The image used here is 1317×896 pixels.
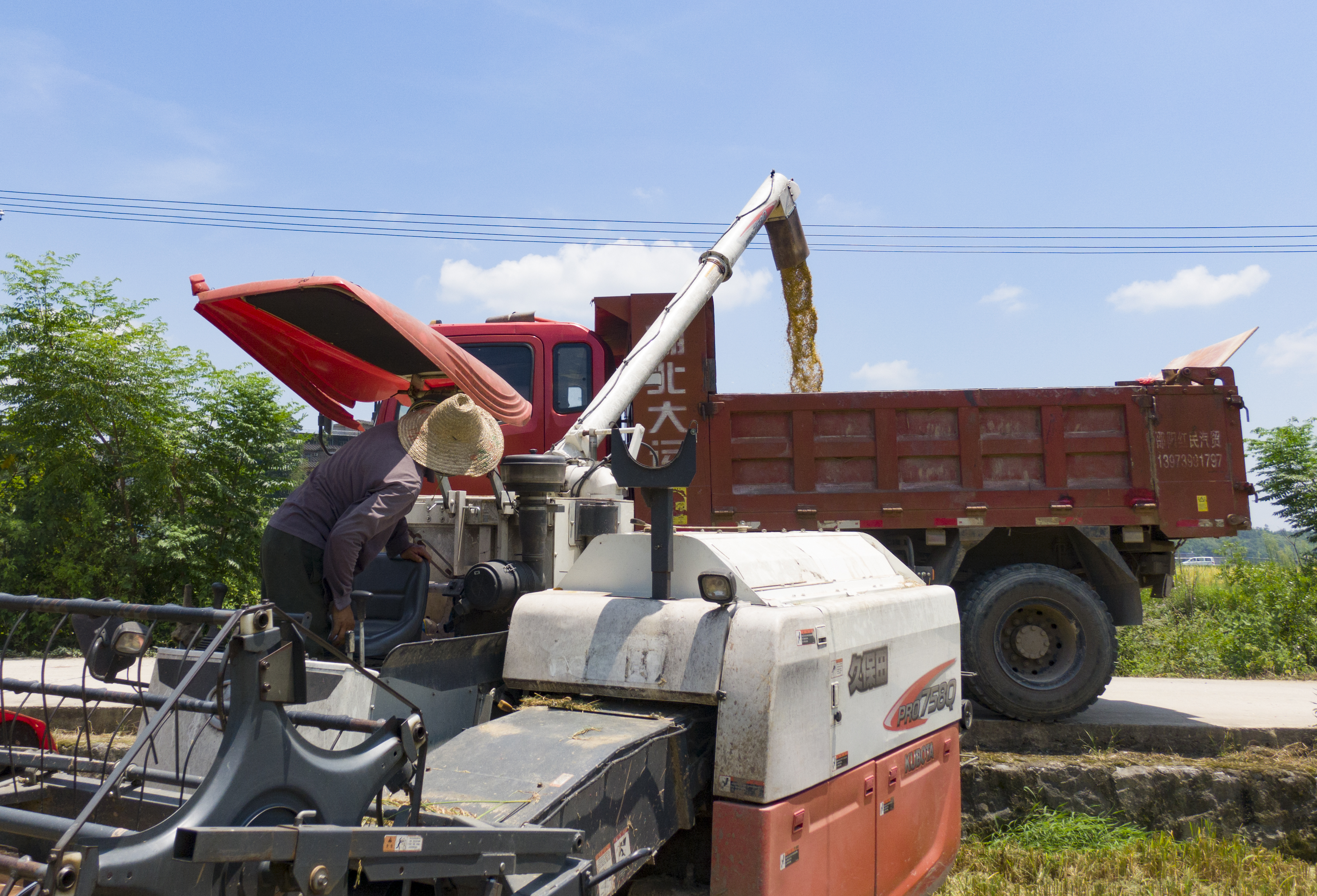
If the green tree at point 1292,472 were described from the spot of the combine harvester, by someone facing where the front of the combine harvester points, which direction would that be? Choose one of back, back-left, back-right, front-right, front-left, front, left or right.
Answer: back

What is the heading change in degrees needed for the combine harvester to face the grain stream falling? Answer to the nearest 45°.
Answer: approximately 180°

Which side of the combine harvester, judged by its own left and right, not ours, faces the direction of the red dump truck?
back

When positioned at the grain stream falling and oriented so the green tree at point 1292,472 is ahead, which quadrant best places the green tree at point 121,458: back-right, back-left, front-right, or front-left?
back-left

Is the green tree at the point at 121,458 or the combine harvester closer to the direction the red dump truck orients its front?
the green tree

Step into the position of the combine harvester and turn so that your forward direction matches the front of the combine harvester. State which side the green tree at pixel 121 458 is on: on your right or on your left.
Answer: on your right

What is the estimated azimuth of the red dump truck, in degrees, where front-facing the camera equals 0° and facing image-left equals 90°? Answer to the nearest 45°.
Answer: approximately 90°

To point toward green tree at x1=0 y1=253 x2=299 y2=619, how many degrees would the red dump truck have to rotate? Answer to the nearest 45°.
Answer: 0° — it already faces it

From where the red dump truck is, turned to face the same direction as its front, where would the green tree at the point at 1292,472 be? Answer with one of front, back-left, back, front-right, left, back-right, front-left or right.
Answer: back-right

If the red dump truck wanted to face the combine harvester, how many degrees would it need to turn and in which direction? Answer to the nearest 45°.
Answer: approximately 45° to its left
